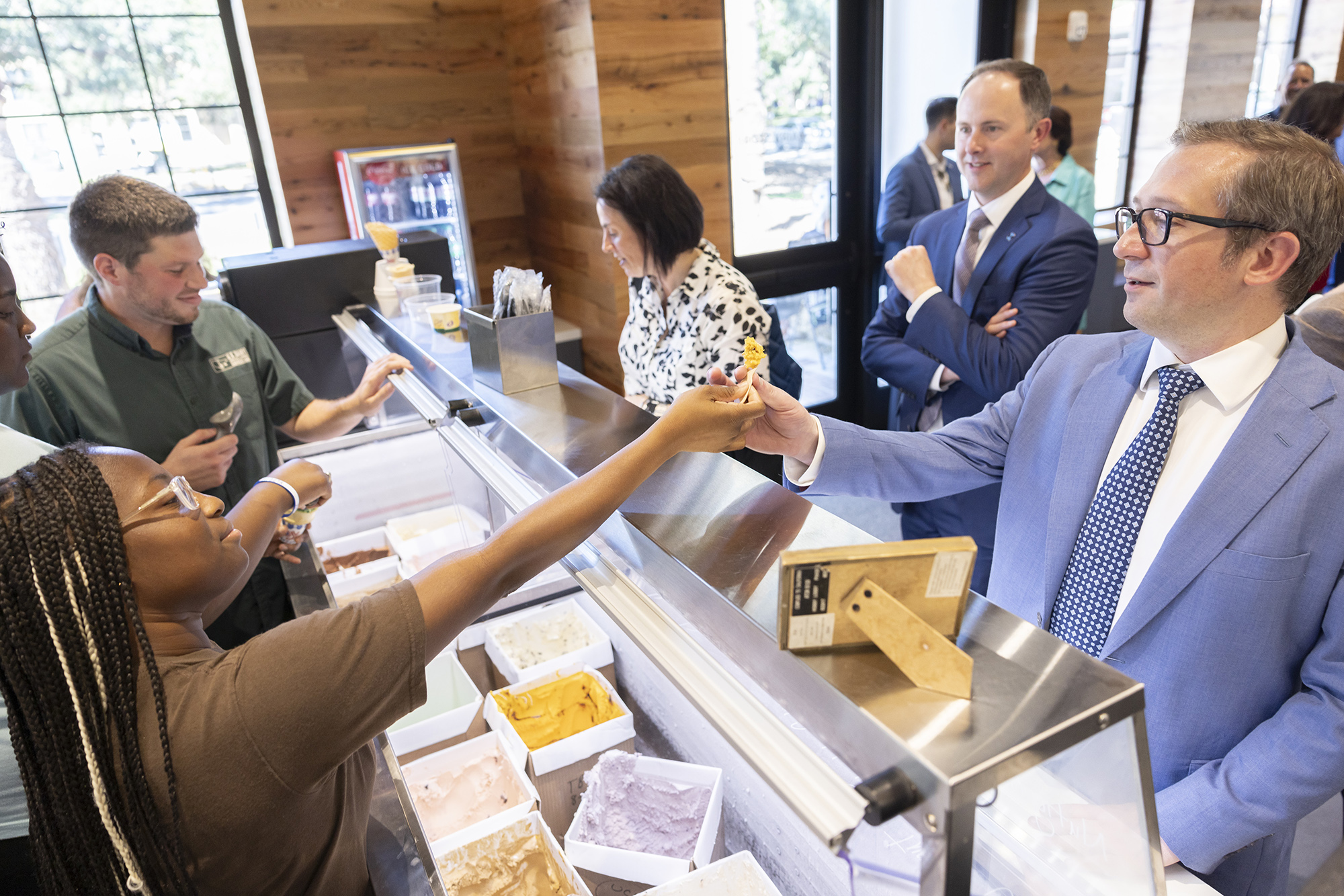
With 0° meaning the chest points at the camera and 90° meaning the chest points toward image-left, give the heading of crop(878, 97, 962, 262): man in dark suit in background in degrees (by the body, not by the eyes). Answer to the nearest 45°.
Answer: approximately 315°

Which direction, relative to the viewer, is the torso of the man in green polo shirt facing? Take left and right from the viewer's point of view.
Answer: facing the viewer and to the right of the viewer

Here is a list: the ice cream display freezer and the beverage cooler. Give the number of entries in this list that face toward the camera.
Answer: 1

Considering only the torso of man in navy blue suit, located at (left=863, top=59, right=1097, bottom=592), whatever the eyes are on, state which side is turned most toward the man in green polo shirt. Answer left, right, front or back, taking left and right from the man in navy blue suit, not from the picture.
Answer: front

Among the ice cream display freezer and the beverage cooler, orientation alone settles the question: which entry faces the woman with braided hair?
the beverage cooler

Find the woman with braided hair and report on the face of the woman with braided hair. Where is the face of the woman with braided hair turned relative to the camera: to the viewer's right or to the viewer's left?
to the viewer's right

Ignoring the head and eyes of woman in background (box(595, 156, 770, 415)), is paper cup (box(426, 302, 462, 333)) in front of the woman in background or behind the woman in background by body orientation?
in front

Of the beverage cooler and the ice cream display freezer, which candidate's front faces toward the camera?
the beverage cooler

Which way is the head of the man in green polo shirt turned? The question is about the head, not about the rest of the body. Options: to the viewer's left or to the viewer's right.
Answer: to the viewer's right

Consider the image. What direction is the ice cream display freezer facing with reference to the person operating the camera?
facing away from the viewer and to the right of the viewer

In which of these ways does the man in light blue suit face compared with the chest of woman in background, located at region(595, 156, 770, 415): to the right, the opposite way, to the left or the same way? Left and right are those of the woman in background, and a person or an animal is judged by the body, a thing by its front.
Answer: the same way

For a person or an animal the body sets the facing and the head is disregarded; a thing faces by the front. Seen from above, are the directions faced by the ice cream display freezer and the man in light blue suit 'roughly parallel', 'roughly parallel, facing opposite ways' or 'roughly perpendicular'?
roughly parallel, facing opposite ways

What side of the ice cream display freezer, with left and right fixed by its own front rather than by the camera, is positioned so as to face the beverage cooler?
left

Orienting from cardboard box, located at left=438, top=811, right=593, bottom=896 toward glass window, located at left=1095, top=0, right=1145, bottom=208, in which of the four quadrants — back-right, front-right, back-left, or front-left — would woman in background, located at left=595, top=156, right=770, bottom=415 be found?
front-left

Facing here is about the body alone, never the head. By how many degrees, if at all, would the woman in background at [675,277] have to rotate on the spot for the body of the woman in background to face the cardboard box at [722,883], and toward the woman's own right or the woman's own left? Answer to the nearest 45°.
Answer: approximately 45° to the woman's own left

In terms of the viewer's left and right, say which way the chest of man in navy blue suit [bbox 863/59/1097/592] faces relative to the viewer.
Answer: facing the viewer and to the left of the viewer

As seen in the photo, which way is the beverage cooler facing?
toward the camera
